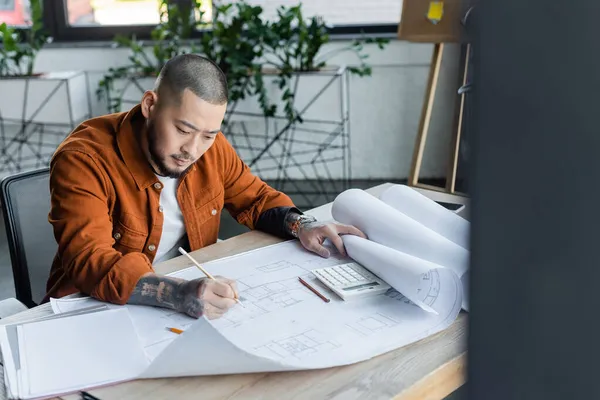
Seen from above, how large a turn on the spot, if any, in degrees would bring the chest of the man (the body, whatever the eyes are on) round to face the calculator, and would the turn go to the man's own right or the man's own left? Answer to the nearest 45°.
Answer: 0° — they already face it

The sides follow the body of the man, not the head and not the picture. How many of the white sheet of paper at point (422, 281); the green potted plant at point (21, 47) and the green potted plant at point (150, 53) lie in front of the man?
1

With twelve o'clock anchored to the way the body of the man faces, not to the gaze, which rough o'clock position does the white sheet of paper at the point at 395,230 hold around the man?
The white sheet of paper is roughly at 11 o'clock from the man.

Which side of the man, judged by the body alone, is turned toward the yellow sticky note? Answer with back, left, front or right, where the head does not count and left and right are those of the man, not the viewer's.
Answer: left

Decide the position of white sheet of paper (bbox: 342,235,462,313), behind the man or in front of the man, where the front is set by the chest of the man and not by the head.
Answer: in front

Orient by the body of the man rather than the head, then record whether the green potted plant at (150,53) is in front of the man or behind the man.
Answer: behind

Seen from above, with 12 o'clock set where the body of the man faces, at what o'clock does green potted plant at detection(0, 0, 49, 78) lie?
The green potted plant is roughly at 7 o'clock from the man.

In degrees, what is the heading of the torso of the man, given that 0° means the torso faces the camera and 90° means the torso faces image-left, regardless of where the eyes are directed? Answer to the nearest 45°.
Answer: approximately 315°
